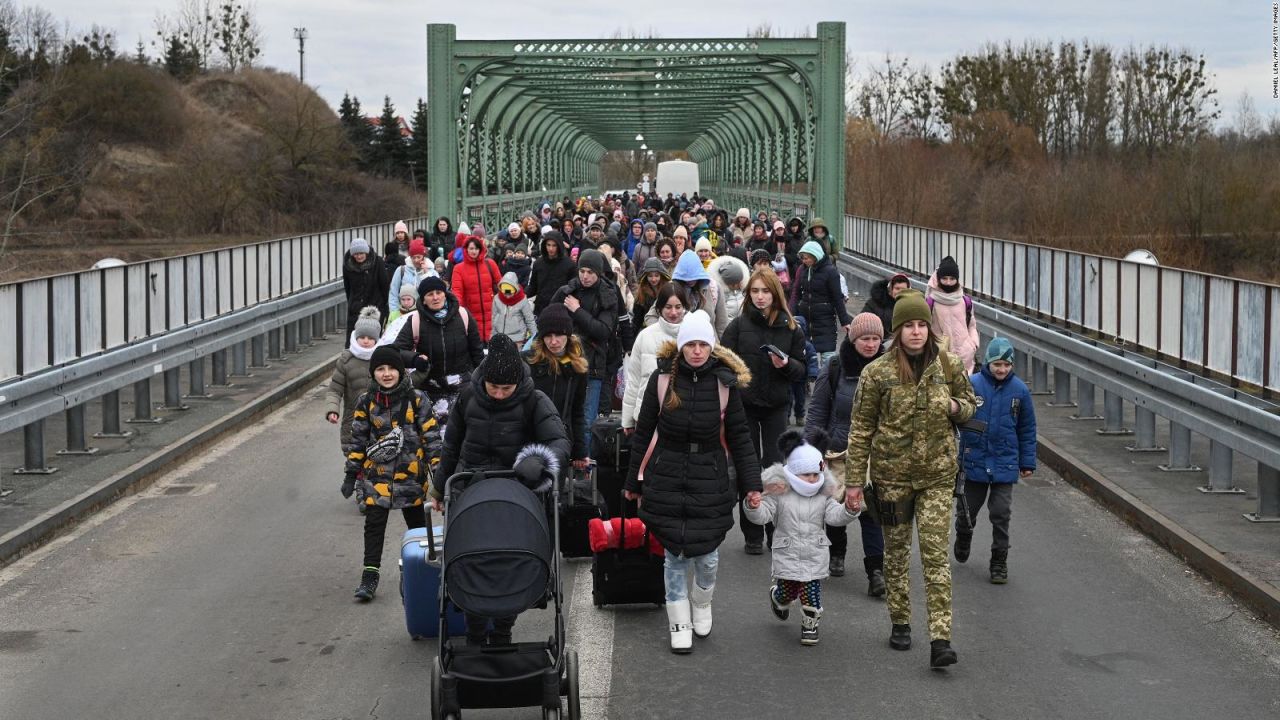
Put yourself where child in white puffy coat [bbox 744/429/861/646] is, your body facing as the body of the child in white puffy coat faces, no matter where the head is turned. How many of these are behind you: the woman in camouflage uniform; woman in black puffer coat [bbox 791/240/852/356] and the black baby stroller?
1

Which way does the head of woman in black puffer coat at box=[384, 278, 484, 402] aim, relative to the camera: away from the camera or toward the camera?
toward the camera

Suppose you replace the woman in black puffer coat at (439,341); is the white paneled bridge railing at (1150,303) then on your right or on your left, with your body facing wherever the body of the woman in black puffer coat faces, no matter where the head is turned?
on your left

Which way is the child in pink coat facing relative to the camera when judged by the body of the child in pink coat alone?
toward the camera

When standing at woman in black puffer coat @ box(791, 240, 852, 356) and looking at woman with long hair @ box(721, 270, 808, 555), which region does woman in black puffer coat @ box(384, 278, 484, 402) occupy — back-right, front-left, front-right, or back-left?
front-right

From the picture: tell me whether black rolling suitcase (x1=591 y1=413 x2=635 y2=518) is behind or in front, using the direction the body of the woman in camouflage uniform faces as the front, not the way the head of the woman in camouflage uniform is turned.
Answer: behind

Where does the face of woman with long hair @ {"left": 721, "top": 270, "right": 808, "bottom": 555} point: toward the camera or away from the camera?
toward the camera

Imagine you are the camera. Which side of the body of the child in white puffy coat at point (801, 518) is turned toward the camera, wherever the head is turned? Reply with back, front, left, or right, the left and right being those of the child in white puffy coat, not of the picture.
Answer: front

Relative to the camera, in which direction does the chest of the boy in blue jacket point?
toward the camera

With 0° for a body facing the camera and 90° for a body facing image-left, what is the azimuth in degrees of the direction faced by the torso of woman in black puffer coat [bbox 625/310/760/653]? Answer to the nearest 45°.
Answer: approximately 0°

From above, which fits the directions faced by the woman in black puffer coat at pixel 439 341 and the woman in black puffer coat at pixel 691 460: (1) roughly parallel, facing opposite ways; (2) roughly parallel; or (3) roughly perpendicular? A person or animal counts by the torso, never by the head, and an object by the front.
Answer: roughly parallel

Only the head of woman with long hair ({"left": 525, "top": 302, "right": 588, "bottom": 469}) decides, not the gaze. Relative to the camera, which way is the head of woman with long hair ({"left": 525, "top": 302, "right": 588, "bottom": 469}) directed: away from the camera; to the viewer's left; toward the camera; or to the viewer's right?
toward the camera

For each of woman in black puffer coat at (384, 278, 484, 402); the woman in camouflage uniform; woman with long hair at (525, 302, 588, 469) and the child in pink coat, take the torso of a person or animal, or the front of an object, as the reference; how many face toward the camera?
4

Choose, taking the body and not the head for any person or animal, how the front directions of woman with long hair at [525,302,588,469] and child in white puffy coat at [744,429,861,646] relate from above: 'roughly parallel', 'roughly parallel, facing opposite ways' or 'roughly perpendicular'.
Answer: roughly parallel

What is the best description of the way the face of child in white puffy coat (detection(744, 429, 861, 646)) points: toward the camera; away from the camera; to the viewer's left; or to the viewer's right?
toward the camera

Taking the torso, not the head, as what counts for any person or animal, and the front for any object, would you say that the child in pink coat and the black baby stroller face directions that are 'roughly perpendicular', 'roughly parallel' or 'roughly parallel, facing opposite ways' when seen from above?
roughly parallel

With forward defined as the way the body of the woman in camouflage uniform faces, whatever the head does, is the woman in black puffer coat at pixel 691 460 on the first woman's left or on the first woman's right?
on the first woman's right
